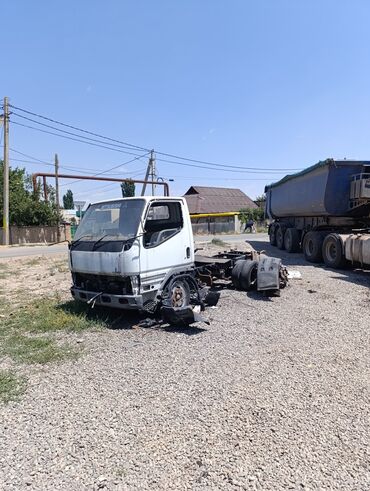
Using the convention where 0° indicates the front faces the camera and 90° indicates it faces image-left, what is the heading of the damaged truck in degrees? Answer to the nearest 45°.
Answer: approximately 45°

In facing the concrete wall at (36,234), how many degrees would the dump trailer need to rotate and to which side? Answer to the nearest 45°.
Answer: approximately 180°

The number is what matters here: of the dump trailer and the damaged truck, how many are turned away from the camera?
0

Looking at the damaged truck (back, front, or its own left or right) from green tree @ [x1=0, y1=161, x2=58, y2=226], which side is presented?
right

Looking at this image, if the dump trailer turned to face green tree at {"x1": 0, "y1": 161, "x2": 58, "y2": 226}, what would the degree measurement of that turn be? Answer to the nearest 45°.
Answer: approximately 180°

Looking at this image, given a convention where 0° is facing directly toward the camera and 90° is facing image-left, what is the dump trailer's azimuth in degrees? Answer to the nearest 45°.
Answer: approximately 315°

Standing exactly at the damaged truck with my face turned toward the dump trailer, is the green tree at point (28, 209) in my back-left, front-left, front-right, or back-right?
front-left

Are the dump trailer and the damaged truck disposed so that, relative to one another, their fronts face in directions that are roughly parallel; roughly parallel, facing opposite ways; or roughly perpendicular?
roughly perpendicular

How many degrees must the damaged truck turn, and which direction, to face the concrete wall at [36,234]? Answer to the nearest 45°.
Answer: approximately 135° to its right
